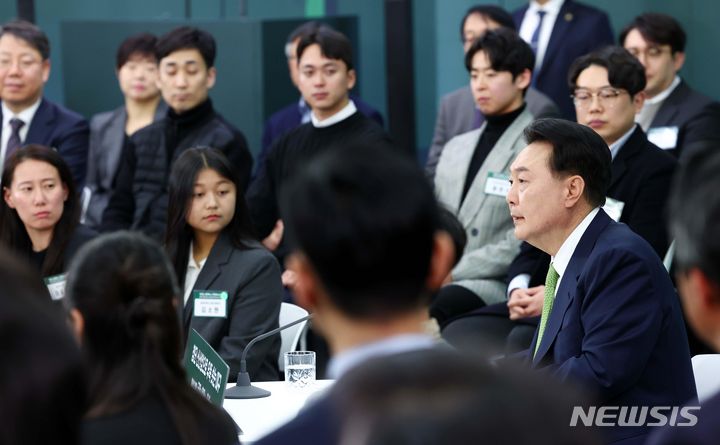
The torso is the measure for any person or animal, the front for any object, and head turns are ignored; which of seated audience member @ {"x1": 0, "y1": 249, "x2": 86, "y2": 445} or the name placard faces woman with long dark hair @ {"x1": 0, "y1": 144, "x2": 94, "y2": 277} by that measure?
the seated audience member

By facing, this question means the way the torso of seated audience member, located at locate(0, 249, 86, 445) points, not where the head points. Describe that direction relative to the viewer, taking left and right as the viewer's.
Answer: facing away from the viewer

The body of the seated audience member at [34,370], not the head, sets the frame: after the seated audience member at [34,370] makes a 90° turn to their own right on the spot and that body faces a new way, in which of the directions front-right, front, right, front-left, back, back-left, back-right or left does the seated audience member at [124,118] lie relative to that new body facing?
left

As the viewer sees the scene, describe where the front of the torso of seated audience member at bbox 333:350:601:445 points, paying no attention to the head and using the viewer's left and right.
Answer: facing away from the viewer

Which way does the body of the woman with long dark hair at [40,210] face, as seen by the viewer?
toward the camera

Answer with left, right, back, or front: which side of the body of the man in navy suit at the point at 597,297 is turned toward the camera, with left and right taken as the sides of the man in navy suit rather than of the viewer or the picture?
left

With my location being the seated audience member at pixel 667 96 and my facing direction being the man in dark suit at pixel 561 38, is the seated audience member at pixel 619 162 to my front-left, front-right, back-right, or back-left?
back-left

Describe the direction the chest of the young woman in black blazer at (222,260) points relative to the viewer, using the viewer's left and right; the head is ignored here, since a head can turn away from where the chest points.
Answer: facing the viewer and to the left of the viewer

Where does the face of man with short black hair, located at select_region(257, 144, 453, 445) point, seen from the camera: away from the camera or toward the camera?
away from the camera

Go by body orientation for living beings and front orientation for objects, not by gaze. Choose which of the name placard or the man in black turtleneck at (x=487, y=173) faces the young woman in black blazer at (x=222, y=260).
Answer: the man in black turtleneck

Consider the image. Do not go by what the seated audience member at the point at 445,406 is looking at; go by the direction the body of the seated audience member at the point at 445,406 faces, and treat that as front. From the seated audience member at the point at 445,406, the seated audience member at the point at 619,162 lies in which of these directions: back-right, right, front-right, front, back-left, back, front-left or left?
front

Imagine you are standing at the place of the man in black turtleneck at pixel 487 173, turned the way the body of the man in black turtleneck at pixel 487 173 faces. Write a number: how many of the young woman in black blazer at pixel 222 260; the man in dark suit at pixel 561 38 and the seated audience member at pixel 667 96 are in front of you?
1

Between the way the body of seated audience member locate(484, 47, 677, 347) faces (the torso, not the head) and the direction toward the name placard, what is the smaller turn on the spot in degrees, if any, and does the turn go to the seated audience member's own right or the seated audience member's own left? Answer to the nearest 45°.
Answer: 0° — they already face it

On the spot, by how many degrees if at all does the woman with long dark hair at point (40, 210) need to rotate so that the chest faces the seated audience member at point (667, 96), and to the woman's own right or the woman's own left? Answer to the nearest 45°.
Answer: approximately 90° to the woman's own left

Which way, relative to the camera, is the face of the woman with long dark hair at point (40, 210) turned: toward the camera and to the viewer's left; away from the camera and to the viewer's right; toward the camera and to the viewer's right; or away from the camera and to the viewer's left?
toward the camera and to the viewer's right
